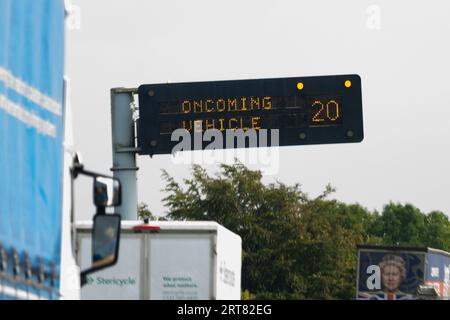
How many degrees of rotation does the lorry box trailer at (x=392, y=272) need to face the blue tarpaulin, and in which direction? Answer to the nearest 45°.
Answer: approximately 135° to its right

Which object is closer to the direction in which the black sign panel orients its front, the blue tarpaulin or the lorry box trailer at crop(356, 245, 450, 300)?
the blue tarpaulin

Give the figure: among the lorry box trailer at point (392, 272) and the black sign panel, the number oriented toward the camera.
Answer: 1

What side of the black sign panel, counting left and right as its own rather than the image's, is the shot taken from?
front

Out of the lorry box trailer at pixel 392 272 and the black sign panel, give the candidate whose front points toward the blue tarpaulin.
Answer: the black sign panel

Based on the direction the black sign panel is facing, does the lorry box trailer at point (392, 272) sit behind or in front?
behind

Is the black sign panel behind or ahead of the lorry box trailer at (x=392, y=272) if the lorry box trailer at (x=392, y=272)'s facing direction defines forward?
behind

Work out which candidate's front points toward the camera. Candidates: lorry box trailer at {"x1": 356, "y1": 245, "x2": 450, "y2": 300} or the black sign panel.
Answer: the black sign panel

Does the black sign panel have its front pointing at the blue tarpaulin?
yes
